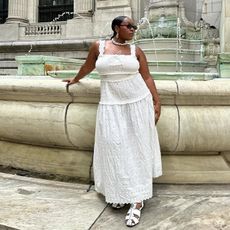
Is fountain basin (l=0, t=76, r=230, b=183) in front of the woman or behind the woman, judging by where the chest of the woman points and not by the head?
behind

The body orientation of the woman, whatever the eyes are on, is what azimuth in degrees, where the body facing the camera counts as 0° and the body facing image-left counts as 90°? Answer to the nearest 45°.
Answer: approximately 0°
